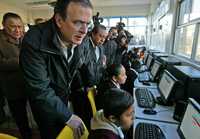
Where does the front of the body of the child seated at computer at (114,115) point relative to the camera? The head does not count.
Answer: to the viewer's right

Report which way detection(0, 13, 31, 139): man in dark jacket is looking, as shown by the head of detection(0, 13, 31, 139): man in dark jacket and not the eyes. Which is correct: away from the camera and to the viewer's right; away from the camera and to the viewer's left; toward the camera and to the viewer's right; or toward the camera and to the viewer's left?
toward the camera and to the viewer's right

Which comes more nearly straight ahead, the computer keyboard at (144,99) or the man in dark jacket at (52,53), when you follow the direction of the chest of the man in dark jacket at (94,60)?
the computer keyboard

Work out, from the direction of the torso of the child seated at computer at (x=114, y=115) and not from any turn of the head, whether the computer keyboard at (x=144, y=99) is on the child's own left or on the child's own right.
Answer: on the child's own left

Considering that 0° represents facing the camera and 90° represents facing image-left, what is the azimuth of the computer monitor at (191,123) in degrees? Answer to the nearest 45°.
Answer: approximately 45°

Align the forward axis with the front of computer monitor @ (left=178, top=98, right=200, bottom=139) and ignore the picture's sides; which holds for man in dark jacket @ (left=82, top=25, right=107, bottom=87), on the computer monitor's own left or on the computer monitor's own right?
on the computer monitor's own right

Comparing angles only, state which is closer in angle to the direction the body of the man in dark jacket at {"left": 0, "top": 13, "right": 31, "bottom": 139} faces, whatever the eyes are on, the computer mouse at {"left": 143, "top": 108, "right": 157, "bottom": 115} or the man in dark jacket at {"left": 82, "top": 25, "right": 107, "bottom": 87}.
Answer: the computer mouse
